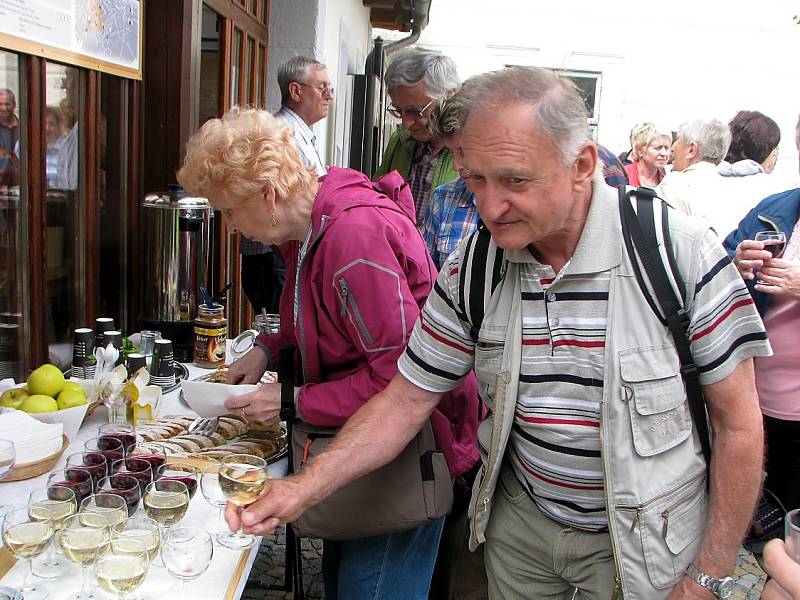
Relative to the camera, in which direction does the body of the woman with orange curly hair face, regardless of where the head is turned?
to the viewer's left

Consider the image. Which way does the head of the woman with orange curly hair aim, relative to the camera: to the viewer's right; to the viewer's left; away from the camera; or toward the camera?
to the viewer's left

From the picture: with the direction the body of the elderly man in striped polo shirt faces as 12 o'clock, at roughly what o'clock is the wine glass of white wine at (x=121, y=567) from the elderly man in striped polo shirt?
The wine glass of white wine is roughly at 1 o'clock from the elderly man in striped polo shirt.

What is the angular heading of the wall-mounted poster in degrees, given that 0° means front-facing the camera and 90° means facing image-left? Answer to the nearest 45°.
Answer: approximately 315°

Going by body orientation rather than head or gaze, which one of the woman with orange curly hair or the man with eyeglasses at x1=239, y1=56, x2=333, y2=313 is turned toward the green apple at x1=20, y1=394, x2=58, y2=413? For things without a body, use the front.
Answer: the woman with orange curly hair

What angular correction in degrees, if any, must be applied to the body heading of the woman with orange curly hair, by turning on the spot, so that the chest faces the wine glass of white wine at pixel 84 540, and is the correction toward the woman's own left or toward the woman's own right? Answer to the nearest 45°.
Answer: approximately 45° to the woman's own left

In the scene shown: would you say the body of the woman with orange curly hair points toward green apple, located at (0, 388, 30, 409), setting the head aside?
yes
